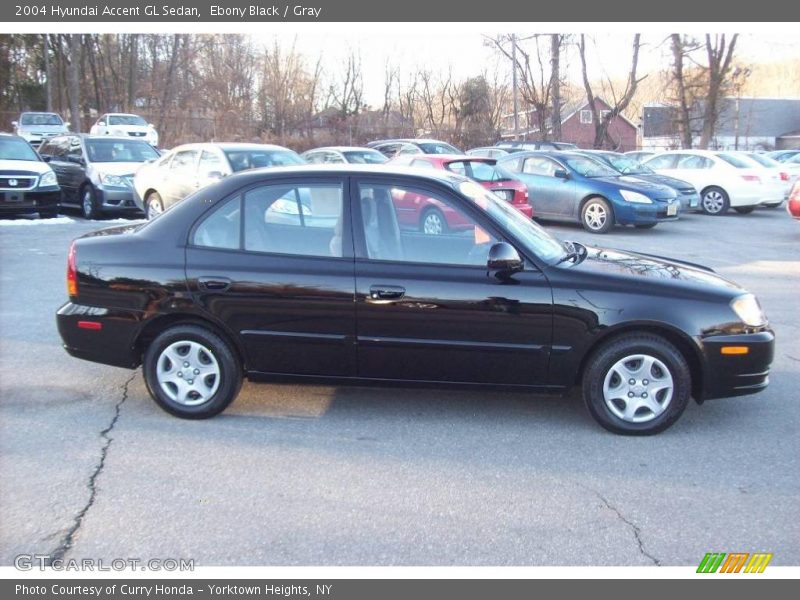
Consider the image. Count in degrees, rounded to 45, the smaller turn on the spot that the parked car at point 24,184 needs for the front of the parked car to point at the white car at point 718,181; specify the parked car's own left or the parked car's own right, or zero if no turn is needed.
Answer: approximately 45° to the parked car's own left

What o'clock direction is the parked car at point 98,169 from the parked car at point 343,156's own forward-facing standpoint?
the parked car at point 98,169 is roughly at 4 o'clock from the parked car at point 343,156.

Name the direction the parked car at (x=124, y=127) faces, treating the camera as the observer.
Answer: facing the viewer and to the right of the viewer

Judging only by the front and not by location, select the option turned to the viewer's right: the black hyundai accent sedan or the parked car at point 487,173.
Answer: the black hyundai accent sedan

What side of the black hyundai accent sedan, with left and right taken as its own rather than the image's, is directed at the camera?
right

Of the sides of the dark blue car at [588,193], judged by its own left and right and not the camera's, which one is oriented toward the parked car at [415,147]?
back

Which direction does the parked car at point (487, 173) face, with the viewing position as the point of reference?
facing away from the viewer and to the left of the viewer

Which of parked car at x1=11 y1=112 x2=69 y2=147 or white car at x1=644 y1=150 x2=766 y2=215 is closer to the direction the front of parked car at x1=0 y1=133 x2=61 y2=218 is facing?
the white car

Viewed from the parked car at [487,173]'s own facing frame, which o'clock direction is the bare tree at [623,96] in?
The bare tree is roughly at 2 o'clock from the parked car.
